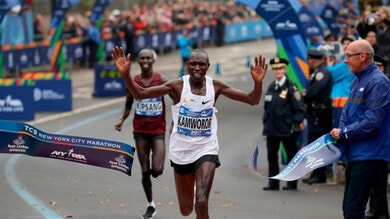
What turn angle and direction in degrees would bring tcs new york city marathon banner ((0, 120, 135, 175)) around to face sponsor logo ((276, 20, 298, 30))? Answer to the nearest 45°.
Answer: approximately 135° to its left

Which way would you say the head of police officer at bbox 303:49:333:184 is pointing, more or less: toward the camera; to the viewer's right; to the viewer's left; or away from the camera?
to the viewer's left

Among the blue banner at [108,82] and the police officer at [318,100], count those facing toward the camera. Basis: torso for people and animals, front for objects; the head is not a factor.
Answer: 1

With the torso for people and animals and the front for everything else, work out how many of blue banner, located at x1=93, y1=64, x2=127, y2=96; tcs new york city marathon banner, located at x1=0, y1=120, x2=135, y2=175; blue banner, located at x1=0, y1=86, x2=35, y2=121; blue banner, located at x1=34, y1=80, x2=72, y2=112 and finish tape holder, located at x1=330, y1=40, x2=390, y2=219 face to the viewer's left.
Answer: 1

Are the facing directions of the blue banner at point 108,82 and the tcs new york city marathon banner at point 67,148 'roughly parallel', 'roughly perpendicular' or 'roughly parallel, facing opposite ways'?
roughly parallel

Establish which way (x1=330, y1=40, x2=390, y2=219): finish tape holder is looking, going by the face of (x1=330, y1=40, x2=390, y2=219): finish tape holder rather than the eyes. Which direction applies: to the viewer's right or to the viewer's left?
to the viewer's left

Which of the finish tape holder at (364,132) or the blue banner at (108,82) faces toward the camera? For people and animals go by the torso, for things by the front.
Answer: the blue banner

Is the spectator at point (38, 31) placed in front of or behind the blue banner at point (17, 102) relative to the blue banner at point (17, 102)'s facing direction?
behind

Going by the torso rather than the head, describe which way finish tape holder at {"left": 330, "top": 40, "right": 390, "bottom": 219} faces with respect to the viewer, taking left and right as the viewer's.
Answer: facing to the left of the viewer

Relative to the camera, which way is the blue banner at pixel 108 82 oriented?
toward the camera

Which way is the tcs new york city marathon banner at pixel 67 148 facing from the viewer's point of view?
toward the camera

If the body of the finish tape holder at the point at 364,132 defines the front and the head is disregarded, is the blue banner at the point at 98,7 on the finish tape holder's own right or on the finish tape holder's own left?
on the finish tape holder's own right

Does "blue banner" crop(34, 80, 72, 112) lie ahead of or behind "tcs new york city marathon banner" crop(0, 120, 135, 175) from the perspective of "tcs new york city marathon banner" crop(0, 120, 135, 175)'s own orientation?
behind

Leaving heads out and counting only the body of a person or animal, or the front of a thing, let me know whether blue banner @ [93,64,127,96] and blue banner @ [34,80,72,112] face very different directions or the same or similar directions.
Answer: same or similar directions
